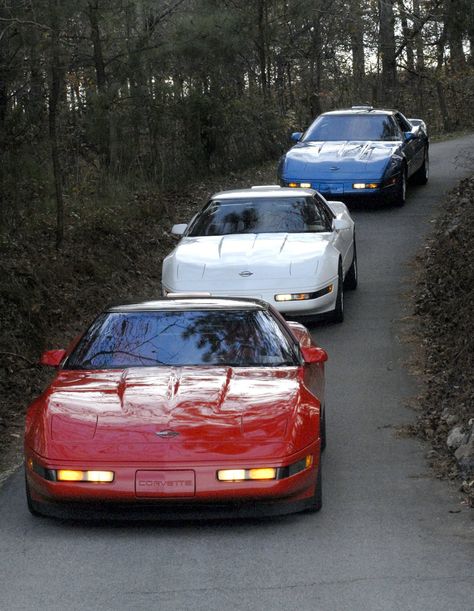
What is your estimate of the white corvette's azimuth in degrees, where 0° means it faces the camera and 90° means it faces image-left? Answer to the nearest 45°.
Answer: approximately 0°

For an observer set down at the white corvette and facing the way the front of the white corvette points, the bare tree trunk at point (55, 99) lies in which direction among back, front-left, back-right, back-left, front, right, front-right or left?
back-right

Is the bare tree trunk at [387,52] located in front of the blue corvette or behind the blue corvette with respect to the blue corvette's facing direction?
behind

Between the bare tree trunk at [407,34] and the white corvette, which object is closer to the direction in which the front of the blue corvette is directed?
the white corvette

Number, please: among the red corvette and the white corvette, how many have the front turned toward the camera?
2

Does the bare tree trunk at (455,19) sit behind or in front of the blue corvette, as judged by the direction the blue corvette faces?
behind

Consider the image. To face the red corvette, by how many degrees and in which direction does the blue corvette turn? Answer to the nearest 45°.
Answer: approximately 45° to its left

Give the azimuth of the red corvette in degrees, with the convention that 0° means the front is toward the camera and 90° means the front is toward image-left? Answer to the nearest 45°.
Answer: approximately 0°

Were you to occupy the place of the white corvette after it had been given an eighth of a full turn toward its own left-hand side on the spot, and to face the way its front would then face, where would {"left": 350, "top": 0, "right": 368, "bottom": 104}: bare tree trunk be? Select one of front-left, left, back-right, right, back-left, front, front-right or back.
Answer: back-left
